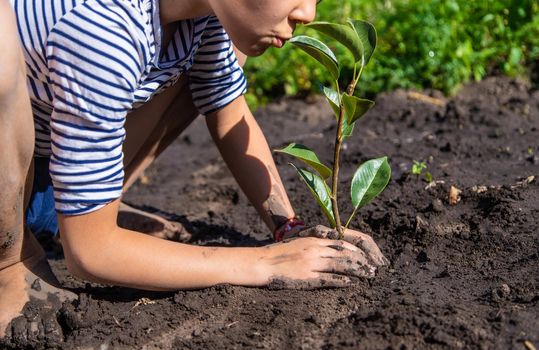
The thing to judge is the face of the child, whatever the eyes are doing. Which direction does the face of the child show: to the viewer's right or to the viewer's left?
to the viewer's right

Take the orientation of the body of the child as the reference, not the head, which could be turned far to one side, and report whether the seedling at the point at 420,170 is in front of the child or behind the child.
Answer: in front

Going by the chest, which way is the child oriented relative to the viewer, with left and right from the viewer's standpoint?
facing to the right of the viewer

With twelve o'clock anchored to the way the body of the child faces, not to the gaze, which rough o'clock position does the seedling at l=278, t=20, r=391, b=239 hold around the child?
The seedling is roughly at 12 o'clock from the child.
